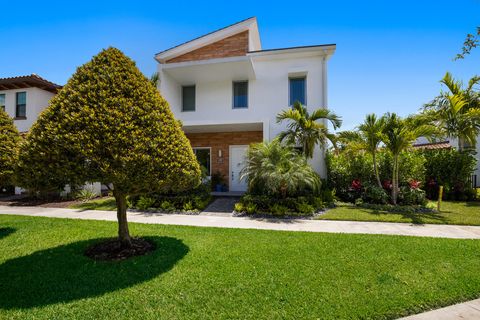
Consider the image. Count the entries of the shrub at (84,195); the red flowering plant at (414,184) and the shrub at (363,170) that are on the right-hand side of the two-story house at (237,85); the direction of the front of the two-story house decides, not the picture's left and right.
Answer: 1

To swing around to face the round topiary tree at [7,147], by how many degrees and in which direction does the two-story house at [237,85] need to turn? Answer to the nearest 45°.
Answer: approximately 45° to its right

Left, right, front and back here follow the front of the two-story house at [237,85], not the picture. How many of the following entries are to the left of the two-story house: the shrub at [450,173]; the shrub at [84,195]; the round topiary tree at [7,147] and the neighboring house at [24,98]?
1

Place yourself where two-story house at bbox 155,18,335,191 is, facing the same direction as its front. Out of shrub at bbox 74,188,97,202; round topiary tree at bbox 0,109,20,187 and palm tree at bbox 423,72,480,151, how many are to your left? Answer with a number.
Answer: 1

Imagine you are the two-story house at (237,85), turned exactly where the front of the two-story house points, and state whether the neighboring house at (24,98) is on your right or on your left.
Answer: on your right

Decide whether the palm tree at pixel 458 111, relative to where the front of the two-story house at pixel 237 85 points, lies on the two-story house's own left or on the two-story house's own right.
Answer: on the two-story house's own left

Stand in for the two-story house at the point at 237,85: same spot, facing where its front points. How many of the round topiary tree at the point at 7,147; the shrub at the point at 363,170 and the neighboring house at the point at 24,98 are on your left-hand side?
1

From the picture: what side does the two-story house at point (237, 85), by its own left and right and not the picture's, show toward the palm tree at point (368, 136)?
left

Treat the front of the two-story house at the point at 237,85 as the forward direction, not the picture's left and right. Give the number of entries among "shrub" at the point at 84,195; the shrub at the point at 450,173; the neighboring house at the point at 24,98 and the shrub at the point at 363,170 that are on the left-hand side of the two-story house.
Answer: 2

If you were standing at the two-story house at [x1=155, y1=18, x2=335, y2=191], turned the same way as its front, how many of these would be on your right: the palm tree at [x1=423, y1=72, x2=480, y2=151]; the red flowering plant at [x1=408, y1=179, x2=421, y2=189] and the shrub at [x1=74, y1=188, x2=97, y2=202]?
1

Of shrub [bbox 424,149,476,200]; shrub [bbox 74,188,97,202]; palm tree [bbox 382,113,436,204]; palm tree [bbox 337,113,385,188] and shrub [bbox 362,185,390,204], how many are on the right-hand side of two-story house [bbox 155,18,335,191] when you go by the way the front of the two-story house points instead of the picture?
1

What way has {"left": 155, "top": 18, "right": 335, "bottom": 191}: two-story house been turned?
toward the camera

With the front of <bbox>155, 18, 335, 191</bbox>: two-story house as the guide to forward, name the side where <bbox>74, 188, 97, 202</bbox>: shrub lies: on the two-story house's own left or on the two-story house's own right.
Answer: on the two-story house's own right
